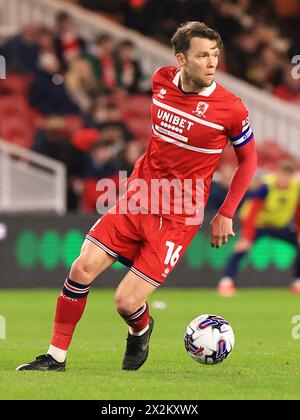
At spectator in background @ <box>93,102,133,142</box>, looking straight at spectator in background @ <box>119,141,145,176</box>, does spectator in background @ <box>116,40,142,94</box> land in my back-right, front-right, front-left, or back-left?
back-left

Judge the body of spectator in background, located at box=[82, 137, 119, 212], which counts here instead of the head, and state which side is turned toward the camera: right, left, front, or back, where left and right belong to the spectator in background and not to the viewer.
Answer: front

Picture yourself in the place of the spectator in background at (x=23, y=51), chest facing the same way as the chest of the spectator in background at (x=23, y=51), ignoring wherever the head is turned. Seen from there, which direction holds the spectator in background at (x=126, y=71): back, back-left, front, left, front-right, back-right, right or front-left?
front-left

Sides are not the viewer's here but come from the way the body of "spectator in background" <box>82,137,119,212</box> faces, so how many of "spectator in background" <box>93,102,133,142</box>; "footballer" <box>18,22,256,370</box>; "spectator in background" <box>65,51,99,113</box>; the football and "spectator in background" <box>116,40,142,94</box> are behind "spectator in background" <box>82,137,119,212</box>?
3

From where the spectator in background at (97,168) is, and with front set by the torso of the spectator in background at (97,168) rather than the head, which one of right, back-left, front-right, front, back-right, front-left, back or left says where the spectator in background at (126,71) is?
back

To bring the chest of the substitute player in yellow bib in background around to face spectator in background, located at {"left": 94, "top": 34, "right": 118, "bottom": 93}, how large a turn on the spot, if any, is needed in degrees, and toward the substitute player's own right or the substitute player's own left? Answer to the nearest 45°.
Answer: approximately 135° to the substitute player's own right

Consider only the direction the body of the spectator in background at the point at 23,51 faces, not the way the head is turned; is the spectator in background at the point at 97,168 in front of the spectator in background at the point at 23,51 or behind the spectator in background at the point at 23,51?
in front

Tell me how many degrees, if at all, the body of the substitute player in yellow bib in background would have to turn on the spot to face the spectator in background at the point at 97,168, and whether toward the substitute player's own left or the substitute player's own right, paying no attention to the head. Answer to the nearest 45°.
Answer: approximately 90° to the substitute player's own right

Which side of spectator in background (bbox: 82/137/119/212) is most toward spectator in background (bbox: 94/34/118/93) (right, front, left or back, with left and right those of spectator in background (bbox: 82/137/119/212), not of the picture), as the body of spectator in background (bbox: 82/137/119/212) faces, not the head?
back

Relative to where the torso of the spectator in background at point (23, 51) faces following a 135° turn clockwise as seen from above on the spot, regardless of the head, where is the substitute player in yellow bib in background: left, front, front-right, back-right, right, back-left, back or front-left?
back-left

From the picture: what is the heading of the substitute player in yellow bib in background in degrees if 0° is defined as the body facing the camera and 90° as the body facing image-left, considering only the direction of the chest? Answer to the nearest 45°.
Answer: approximately 0°

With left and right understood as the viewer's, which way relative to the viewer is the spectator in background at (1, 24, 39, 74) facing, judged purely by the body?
facing the viewer and to the right of the viewer
